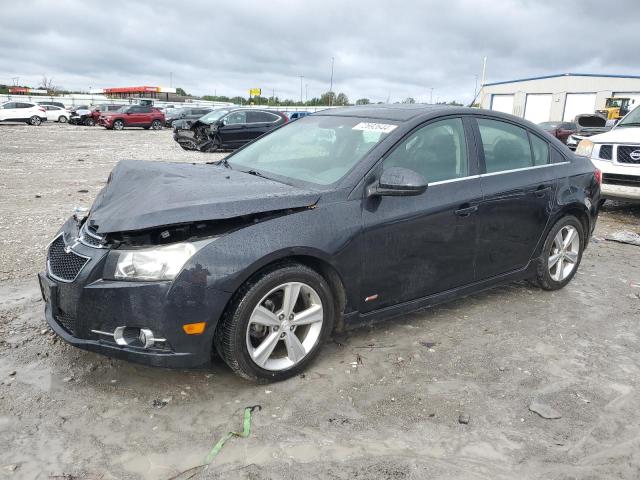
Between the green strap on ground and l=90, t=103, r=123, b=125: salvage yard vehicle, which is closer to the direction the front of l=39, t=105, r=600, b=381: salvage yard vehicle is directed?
the green strap on ground

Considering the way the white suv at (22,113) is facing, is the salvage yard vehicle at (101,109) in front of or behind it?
behind

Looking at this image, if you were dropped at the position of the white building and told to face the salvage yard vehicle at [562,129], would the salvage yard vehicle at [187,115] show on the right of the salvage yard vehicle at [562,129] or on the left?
right

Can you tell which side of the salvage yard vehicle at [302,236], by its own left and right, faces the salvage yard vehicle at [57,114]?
right

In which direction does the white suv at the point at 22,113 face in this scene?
to the viewer's left

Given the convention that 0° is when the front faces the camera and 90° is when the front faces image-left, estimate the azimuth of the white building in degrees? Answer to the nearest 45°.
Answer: approximately 45°

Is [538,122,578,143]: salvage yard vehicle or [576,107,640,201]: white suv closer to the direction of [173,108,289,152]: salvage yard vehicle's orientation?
the white suv

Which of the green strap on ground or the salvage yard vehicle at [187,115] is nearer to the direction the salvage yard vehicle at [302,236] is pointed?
the green strap on ground

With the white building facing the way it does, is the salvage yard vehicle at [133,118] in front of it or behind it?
in front

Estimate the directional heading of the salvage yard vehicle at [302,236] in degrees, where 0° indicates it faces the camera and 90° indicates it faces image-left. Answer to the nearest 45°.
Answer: approximately 45°
